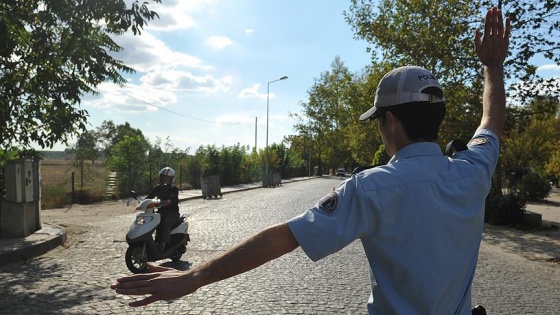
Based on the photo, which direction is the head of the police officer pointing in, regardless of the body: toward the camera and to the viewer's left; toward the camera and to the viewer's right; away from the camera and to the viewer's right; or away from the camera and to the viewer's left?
away from the camera and to the viewer's left

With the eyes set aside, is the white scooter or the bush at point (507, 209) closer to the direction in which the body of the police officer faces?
the white scooter

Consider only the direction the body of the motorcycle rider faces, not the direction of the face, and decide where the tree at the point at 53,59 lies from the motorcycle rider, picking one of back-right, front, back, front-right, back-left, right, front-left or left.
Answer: right

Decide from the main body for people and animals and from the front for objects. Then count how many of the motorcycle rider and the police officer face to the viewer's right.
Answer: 0

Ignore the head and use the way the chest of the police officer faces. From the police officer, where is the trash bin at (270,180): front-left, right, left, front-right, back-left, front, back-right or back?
front-right

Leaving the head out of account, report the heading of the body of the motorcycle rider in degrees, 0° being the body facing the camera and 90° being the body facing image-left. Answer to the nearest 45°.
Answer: approximately 45°

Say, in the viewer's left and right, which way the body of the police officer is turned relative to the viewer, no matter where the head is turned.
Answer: facing away from the viewer and to the left of the viewer

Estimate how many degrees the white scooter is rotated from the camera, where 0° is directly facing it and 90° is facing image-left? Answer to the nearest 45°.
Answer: approximately 45°

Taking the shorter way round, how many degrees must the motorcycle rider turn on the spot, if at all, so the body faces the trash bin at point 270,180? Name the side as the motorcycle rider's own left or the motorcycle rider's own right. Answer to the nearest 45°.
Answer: approximately 135° to the motorcycle rider's own right

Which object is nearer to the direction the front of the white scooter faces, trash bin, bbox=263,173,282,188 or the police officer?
the police officer
